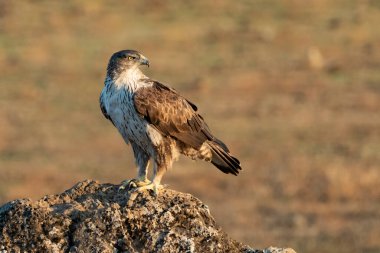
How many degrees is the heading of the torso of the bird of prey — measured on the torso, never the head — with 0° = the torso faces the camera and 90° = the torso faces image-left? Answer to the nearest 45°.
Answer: approximately 45°
